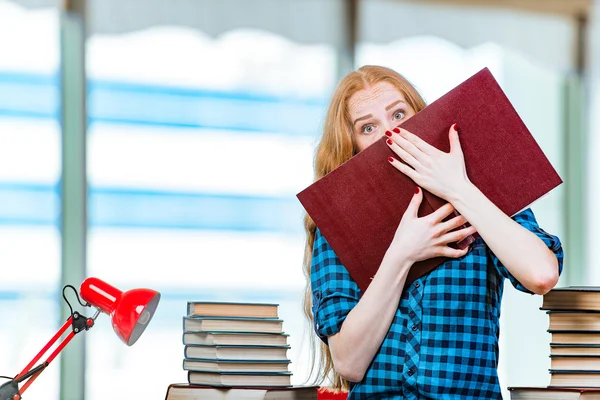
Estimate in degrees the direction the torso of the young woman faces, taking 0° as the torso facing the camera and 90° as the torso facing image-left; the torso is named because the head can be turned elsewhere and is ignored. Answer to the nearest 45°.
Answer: approximately 0°

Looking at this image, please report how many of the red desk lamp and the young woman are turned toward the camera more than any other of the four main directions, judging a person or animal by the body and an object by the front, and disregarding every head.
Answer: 1

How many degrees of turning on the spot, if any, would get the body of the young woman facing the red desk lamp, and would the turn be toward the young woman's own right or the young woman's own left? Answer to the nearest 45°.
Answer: approximately 90° to the young woman's own right

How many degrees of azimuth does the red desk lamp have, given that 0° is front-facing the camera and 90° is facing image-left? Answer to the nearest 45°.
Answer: approximately 270°

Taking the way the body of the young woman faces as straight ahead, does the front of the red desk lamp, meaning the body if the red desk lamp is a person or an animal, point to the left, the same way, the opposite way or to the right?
to the left

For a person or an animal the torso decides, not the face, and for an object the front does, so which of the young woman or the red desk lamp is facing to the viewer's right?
the red desk lamp
